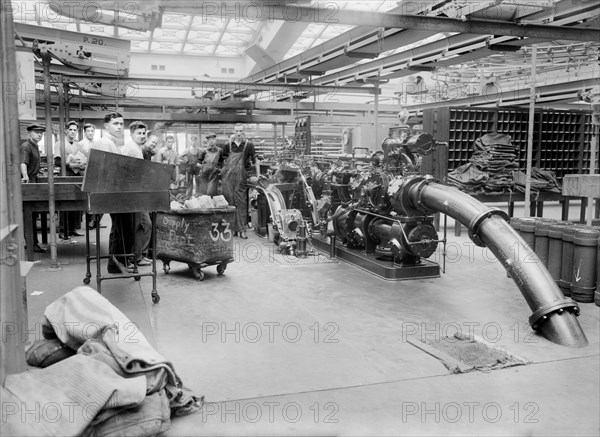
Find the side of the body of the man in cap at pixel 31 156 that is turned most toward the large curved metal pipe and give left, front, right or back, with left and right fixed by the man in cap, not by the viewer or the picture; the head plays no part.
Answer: front

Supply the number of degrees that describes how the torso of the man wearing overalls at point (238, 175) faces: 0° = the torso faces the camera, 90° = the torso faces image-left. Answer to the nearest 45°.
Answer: approximately 0°

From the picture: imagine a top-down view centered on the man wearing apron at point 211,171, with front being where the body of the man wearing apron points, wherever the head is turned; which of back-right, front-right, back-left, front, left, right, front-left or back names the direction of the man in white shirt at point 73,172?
right

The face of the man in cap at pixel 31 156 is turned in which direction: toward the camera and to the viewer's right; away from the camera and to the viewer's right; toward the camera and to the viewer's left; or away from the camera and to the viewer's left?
toward the camera and to the viewer's right

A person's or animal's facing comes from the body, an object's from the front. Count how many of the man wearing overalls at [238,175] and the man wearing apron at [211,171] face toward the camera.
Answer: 2

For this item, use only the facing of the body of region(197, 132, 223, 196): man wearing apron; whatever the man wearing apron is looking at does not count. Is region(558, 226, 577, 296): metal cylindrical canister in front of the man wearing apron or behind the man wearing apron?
in front

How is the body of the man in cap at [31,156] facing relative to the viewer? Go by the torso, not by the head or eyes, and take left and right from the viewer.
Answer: facing the viewer and to the right of the viewer

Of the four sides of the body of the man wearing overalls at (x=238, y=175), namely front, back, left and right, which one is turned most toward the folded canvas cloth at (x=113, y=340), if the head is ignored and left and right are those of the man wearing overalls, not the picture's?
front

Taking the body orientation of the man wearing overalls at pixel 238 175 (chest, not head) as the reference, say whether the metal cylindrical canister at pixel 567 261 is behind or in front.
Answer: in front

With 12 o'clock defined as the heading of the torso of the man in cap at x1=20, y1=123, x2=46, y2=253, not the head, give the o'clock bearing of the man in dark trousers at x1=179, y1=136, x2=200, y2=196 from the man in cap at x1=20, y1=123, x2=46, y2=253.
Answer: the man in dark trousers at x1=179, y1=136, x2=200, y2=196 is roughly at 9 o'clock from the man in cap at x1=20, y1=123, x2=46, y2=253.
